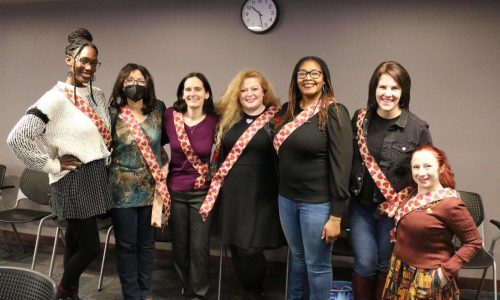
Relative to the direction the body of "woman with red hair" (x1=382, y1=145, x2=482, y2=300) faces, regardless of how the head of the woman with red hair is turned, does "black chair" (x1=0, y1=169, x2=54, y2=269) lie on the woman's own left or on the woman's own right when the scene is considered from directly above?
on the woman's own right

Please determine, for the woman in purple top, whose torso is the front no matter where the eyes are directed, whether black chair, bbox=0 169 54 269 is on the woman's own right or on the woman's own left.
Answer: on the woman's own right

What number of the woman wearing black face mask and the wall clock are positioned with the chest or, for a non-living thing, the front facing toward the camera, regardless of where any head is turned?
2

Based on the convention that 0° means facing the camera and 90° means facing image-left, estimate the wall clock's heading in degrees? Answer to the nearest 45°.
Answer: approximately 0°
